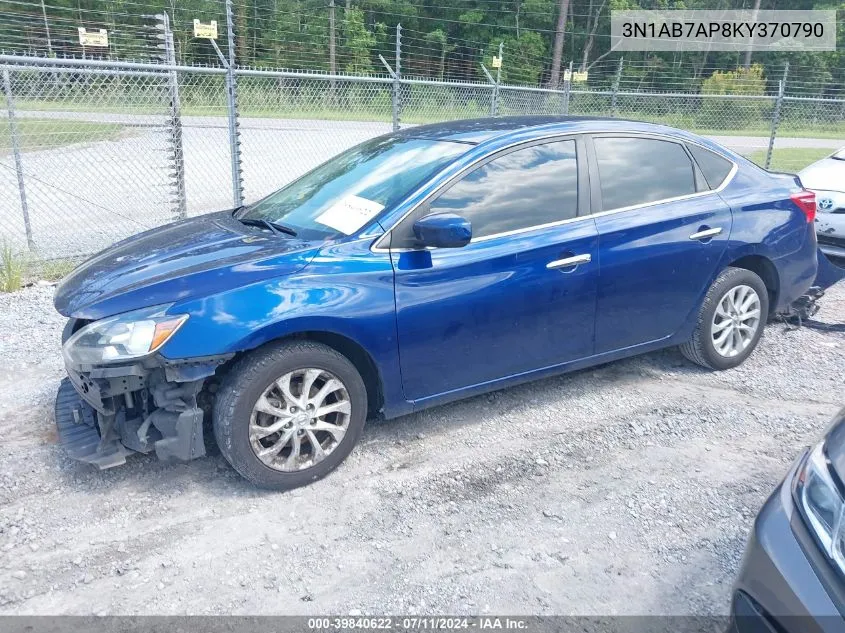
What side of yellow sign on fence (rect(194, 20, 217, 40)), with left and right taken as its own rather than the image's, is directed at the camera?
front

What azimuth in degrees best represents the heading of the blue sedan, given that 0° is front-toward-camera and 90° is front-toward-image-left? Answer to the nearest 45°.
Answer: approximately 45°

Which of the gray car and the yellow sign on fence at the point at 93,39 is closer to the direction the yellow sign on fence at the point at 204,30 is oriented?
the gray car

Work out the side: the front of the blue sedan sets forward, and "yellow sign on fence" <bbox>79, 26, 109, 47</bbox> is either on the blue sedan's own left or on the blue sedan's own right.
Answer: on the blue sedan's own right

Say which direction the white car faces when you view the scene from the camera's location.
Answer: facing the viewer and to the left of the viewer

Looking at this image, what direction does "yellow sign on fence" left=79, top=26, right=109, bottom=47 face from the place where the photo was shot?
facing the viewer

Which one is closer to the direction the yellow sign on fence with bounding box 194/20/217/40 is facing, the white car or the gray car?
the gray car

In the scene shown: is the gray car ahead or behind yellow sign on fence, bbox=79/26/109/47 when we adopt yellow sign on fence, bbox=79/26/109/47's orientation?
ahead

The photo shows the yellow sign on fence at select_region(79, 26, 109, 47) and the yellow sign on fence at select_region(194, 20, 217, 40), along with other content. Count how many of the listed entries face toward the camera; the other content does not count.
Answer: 2

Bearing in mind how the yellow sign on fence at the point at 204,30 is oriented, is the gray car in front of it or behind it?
in front

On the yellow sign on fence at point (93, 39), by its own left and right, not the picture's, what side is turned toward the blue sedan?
front
